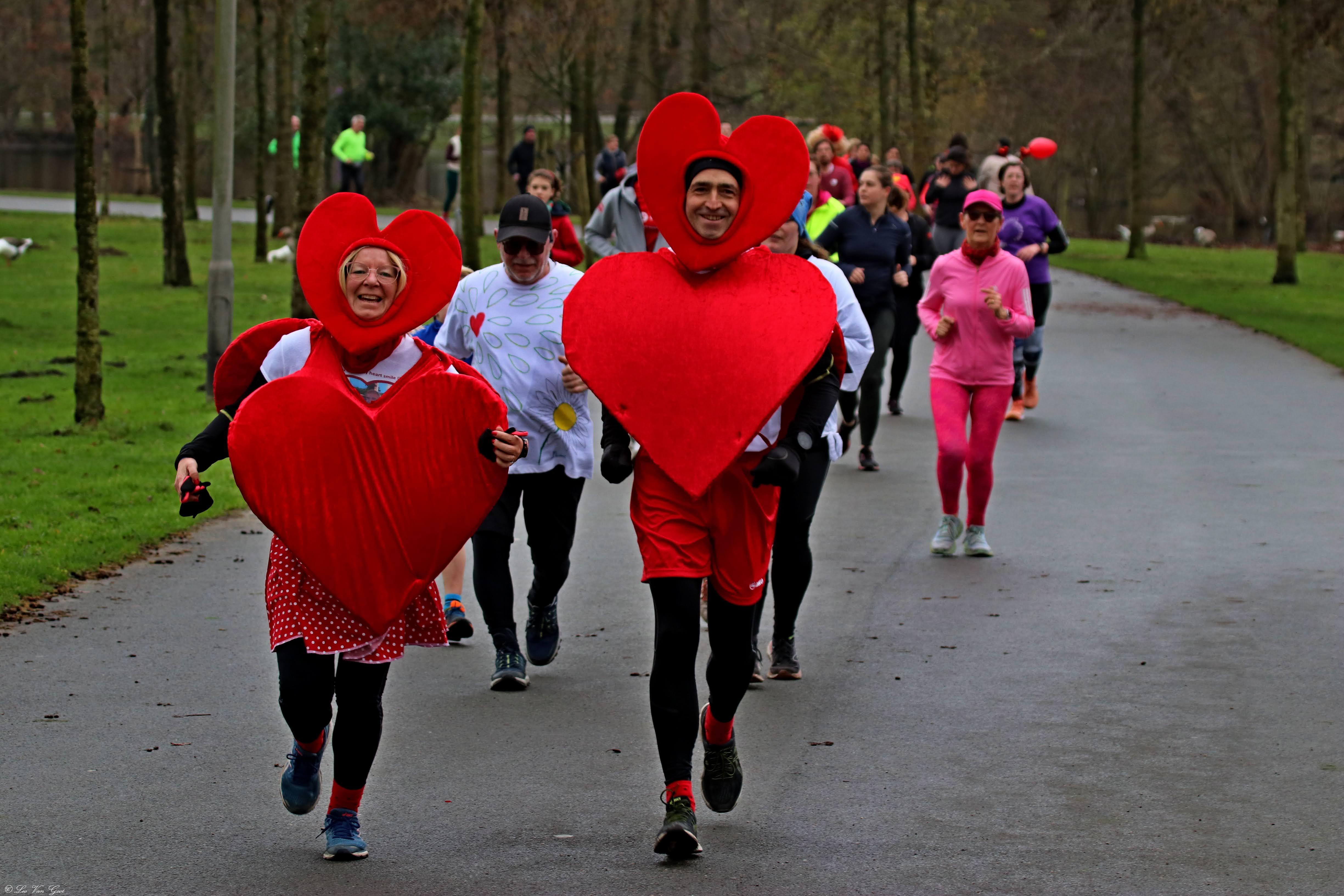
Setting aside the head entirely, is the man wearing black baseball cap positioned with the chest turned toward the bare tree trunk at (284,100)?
no

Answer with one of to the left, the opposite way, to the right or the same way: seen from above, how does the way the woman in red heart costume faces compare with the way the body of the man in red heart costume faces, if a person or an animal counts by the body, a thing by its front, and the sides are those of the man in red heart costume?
the same way

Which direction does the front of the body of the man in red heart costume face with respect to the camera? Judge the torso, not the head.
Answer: toward the camera

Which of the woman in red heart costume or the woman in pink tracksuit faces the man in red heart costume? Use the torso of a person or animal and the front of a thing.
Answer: the woman in pink tracksuit

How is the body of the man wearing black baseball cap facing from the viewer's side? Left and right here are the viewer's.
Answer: facing the viewer

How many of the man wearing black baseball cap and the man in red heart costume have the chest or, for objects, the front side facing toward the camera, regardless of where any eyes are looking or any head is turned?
2

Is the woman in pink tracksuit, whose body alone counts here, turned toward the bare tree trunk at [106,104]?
no

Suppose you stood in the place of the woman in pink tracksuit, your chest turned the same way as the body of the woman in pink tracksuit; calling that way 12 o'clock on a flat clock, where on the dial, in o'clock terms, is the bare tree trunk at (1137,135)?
The bare tree trunk is roughly at 6 o'clock from the woman in pink tracksuit.

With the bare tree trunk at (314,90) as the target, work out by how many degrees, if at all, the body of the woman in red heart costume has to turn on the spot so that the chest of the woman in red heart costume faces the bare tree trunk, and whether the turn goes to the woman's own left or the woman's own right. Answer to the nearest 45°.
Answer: approximately 180°

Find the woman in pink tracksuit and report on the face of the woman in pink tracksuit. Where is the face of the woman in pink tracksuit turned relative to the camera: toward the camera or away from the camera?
toward the camera

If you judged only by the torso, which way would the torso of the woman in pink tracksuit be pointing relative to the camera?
toward the camera

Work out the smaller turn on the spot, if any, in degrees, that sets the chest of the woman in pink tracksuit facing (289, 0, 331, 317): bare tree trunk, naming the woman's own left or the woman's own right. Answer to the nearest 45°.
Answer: approximately 135° to the woman's own right

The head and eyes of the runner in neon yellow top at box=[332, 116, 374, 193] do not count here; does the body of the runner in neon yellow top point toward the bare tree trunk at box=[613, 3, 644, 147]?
no

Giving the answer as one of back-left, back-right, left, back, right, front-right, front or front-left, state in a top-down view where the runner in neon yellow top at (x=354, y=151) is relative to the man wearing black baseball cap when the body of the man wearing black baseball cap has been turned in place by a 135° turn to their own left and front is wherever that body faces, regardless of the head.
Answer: front-left

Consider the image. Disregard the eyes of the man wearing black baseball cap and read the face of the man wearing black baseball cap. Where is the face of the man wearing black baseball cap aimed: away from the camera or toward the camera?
toward the camera

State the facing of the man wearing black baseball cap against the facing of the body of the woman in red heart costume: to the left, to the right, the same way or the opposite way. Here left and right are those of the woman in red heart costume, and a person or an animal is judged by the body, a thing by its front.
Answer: the same way

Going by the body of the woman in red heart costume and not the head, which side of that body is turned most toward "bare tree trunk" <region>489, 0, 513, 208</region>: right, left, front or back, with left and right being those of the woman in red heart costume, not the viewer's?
back
